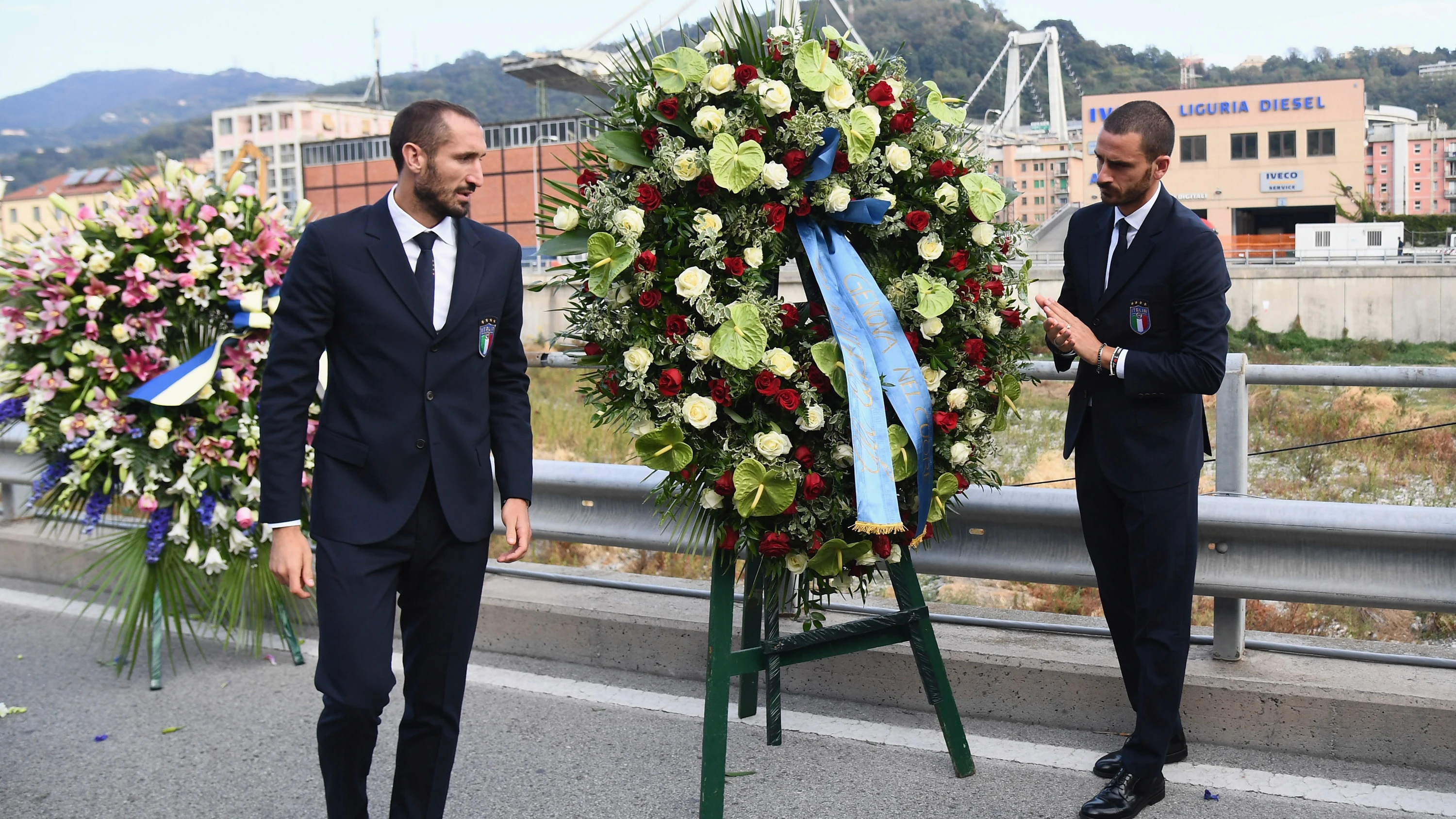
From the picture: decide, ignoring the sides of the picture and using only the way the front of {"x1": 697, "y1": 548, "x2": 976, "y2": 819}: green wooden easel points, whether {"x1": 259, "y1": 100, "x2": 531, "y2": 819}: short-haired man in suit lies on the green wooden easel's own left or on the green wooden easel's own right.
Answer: on the green wooden easel's own right

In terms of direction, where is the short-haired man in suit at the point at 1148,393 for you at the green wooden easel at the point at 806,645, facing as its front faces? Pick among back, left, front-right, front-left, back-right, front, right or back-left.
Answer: front-left

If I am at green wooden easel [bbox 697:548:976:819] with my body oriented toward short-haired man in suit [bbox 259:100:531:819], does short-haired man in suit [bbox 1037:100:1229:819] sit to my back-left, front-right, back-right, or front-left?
back-left

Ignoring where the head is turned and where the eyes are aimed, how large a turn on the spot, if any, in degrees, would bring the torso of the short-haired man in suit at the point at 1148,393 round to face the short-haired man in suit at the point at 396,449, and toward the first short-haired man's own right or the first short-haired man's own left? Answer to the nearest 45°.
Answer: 0° — they already face them

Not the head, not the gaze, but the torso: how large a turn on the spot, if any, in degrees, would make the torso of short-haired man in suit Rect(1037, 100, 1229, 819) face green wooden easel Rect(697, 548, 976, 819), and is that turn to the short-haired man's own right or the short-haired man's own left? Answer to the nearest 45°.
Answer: approximately 45° to the short-haired man's own right

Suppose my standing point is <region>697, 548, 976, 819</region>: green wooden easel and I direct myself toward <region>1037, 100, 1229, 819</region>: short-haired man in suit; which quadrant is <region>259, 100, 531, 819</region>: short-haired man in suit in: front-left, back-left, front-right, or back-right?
back-right

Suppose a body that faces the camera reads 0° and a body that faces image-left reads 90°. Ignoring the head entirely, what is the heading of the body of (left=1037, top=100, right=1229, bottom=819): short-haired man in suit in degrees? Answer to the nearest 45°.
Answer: approximately 45°
